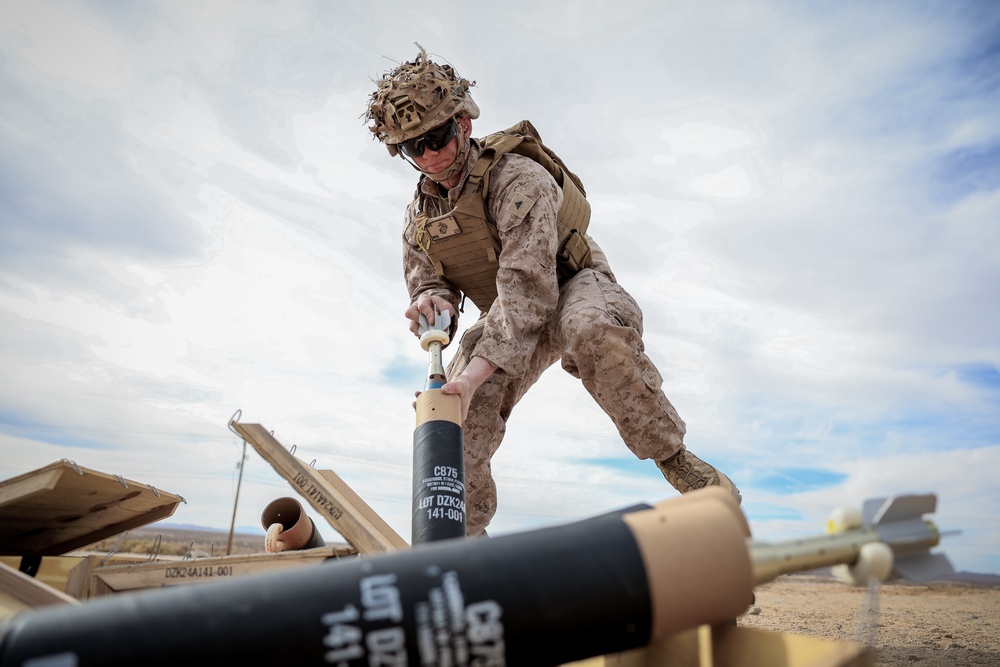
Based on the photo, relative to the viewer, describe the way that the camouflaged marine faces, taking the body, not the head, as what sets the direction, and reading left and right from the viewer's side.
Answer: facing the viewer and to the left of the viewer

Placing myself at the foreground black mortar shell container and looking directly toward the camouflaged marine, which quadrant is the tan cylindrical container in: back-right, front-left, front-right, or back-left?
front-left

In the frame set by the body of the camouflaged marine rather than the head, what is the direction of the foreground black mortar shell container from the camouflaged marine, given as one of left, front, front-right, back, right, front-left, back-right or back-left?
front-left
